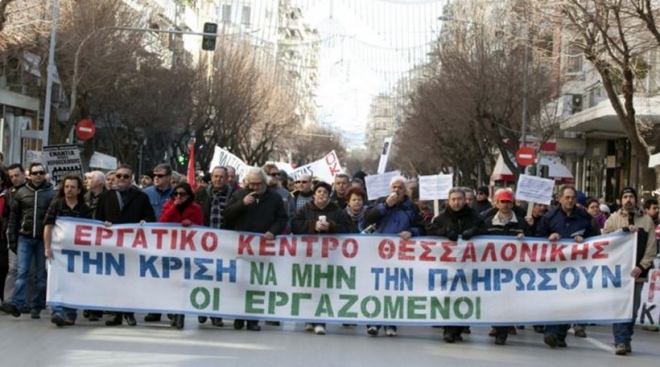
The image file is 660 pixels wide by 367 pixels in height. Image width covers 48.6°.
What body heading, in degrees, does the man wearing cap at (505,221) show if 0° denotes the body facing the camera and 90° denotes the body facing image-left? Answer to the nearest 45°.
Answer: approximately 0°

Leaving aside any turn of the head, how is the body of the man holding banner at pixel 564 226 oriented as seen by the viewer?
toward the camera

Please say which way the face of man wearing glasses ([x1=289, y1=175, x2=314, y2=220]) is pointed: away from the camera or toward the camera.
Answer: toward the camera

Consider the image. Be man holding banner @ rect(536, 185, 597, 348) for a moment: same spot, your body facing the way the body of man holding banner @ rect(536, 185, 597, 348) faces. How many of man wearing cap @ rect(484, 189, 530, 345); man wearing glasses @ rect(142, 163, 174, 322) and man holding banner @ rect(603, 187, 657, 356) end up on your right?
2

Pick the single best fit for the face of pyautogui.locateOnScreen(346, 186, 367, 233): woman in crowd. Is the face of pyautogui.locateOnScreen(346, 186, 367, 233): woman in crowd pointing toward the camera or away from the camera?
toward the camera

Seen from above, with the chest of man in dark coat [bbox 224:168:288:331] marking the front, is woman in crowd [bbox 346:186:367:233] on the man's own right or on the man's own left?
on the man's own left

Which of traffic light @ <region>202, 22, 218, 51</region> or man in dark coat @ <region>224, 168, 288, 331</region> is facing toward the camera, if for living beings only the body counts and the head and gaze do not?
the man in dark coat

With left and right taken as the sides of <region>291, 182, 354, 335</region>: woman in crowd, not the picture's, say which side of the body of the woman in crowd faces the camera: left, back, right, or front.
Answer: front

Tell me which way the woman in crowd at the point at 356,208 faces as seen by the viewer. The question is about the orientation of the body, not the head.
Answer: toward the camera

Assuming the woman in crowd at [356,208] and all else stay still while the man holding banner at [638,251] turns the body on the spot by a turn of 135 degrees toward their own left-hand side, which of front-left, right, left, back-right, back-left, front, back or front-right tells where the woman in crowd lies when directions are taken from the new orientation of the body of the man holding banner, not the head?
back-left

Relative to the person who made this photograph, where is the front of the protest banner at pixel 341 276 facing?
facing the viewer

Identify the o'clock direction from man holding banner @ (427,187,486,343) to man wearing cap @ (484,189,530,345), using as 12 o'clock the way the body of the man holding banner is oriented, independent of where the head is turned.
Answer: The man wearing cap is roughly at 8 o'clock from the man holding banner.
